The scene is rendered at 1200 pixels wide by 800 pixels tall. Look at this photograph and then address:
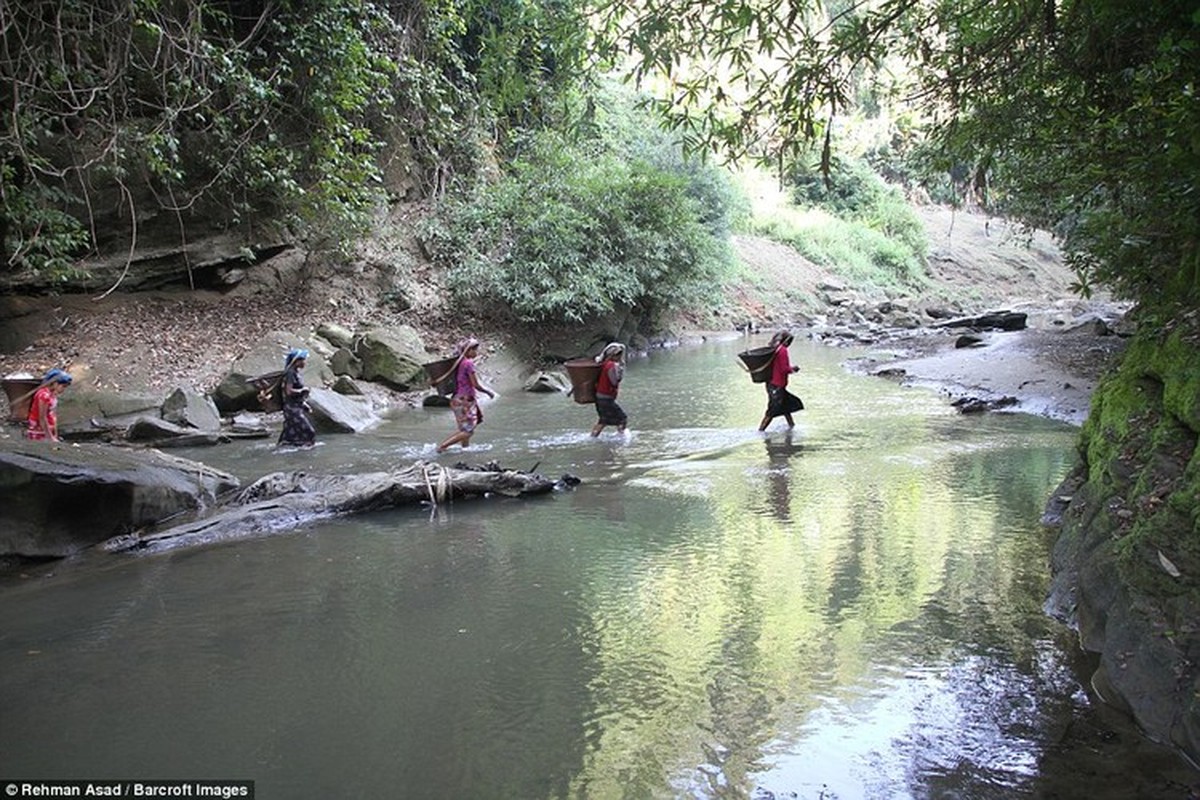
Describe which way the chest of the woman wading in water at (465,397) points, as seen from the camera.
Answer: to the viewer's right

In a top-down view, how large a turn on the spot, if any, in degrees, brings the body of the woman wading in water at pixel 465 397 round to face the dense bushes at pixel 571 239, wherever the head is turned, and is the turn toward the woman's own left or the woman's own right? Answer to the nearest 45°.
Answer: approximately 90° to the woman's own left

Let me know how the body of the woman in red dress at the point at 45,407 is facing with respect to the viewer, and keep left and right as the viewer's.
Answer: facing to the right of the viewer

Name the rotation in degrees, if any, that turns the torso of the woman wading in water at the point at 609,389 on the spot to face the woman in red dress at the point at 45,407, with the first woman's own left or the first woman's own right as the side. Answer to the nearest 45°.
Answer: approximately 180°

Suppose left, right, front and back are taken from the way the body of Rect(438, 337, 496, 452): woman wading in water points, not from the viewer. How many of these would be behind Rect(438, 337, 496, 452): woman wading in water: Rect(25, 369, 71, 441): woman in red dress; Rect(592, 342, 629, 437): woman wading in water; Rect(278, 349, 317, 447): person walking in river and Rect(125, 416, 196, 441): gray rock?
3

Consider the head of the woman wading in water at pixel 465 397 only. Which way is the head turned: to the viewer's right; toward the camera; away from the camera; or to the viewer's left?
to the viewer's right

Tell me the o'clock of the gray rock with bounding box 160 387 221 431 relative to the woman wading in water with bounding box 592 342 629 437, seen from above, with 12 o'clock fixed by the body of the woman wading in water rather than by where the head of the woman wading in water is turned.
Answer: The gray rock is roughly at 6 o'clock from the woman wading in water.

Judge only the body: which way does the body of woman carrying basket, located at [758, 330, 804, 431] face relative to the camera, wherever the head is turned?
to the viewer's right

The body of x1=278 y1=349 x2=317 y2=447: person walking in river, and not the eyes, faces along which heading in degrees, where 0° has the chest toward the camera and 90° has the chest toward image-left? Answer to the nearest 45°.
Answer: approximately 270°

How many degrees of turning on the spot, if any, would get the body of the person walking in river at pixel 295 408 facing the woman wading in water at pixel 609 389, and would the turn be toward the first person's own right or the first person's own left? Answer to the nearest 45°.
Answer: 0° — they already face them

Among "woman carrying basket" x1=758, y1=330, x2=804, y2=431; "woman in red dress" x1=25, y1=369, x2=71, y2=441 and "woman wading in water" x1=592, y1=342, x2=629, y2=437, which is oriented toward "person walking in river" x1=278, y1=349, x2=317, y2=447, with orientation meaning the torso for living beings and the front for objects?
the woman in red dress

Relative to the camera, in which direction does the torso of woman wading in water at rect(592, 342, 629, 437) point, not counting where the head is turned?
to the viewer's right
